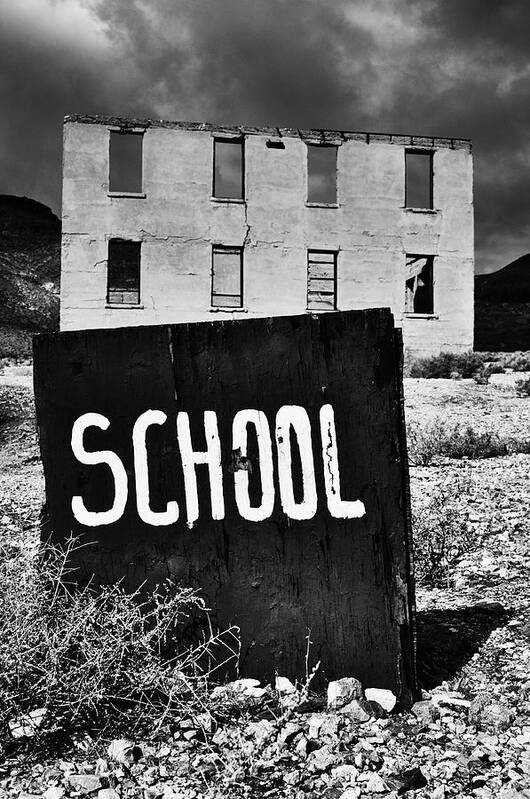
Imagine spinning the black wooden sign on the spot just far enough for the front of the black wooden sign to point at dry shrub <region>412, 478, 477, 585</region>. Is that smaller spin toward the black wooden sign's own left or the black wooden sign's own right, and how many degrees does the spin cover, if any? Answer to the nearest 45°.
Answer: approximately 135° to the black wooden sign's own left

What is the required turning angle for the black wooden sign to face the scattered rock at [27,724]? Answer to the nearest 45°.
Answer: approximately 45° to its right

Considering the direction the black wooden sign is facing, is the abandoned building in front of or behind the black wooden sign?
behind

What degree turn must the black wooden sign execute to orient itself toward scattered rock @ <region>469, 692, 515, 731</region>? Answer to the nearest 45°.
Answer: approximately 45° to its left

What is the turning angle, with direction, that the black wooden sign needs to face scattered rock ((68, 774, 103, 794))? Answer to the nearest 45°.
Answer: approximately 45° to its right

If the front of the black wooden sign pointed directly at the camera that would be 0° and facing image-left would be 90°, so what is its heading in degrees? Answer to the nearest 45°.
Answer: approximately 0°
